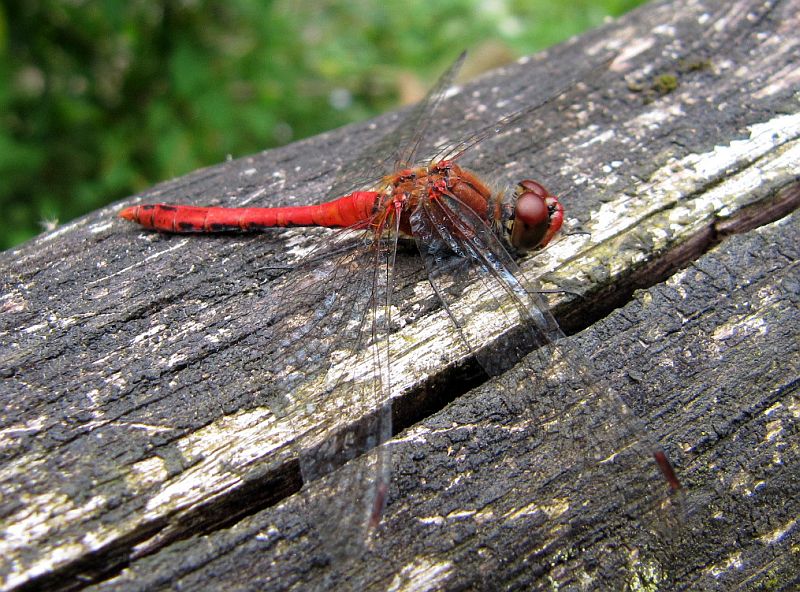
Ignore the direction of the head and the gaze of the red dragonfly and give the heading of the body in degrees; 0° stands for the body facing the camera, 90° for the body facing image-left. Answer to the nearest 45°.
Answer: approximately 270°
